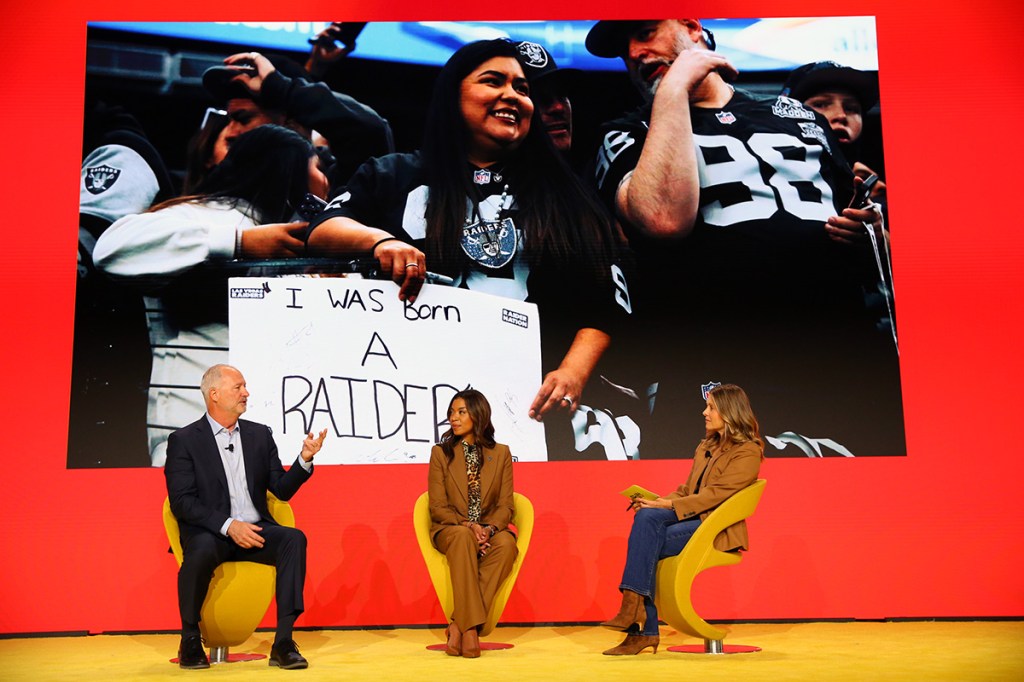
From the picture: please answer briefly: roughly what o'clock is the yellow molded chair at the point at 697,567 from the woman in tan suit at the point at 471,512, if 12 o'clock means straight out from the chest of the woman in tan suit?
The yellow molded chair is roughly at 10 o'clock from the woman in tan suit.

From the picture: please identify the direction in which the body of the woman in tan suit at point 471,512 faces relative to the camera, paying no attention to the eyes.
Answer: toward the camera

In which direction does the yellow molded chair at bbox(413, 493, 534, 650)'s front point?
toward the camera

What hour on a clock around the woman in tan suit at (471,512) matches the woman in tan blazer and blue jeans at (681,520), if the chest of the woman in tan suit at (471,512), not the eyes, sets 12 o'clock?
the woman in tan blazer and blue jeans at (681,520) is roughly at 10 o'clock from the woman in tan suit at (471,512).

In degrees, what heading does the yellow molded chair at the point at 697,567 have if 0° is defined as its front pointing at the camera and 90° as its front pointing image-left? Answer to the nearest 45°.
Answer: approximately 90°

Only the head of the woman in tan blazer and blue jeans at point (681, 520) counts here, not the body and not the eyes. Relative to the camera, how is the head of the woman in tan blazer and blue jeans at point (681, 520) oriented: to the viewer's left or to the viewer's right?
to the viewer's left

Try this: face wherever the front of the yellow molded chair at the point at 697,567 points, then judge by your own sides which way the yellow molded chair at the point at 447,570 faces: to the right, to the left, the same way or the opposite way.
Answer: to the left

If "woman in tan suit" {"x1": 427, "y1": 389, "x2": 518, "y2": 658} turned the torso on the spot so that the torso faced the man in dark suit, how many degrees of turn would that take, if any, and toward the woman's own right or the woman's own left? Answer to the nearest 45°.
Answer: approximately 45° to the woman's own right

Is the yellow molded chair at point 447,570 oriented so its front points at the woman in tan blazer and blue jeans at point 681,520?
no

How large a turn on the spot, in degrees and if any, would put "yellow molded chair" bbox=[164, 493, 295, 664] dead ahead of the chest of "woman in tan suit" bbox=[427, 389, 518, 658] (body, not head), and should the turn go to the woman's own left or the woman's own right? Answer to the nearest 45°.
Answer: approximately 45° to the woman's own right

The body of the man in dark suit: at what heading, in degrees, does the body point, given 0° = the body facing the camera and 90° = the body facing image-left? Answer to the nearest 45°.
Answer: approximately 315°

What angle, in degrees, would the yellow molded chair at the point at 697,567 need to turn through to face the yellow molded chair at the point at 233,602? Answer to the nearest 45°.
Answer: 0° — it already faces it

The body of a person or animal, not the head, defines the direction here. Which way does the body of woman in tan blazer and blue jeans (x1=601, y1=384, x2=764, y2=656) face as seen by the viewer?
to the viewer's left

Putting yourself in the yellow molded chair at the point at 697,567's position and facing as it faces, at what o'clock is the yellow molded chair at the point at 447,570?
the yellow molded chair at the point at 447,570 is roughly at 12 o'clock from the yellow molded chair at the point at 697,567.

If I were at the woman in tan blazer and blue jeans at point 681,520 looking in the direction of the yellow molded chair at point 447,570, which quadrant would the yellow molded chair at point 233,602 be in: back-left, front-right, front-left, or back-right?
front-left

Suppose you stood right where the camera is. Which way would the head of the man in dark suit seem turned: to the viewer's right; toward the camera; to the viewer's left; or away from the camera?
to the viewer's right

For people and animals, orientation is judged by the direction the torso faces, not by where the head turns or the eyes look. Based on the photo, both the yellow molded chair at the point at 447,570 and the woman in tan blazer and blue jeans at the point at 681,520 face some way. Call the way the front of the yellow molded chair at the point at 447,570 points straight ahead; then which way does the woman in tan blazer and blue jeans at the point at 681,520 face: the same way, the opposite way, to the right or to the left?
to the right
